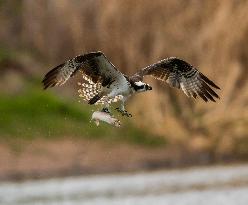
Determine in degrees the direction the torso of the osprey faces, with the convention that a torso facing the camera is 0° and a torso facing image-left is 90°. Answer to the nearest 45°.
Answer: approximately 315°
